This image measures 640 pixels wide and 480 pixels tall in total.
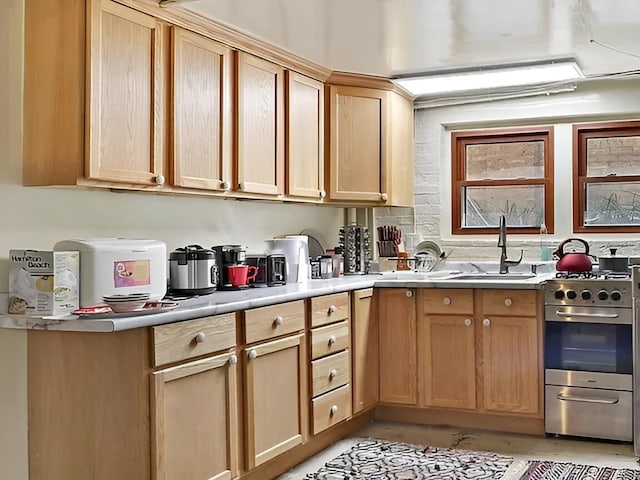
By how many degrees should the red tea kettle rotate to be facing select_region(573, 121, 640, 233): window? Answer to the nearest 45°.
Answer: approximately 90° to its right

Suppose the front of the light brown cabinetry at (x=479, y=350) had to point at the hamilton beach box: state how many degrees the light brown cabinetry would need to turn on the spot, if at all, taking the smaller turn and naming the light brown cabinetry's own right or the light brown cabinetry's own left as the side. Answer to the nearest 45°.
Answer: approximately 45° to the light brown cabinetry's own right

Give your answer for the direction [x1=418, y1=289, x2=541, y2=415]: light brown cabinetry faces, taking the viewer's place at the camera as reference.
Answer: facing the viewer

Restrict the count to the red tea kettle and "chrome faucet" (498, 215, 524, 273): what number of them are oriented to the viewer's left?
1

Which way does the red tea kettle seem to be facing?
to the viewer's left

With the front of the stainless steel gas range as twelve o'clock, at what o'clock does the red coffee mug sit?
The red coffee mug is roughly at 2 o'clock from the stainless steel gas range.

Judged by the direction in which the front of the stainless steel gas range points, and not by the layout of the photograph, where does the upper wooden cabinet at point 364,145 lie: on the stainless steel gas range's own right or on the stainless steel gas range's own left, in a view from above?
on the stainless steel gas range's own right

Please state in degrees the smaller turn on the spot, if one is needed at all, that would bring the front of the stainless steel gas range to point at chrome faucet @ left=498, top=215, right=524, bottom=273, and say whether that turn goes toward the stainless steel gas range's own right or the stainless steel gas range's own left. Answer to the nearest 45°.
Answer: approximately 135° to the stainless steel gas range's own right

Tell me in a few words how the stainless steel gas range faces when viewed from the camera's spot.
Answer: facing the viewer
